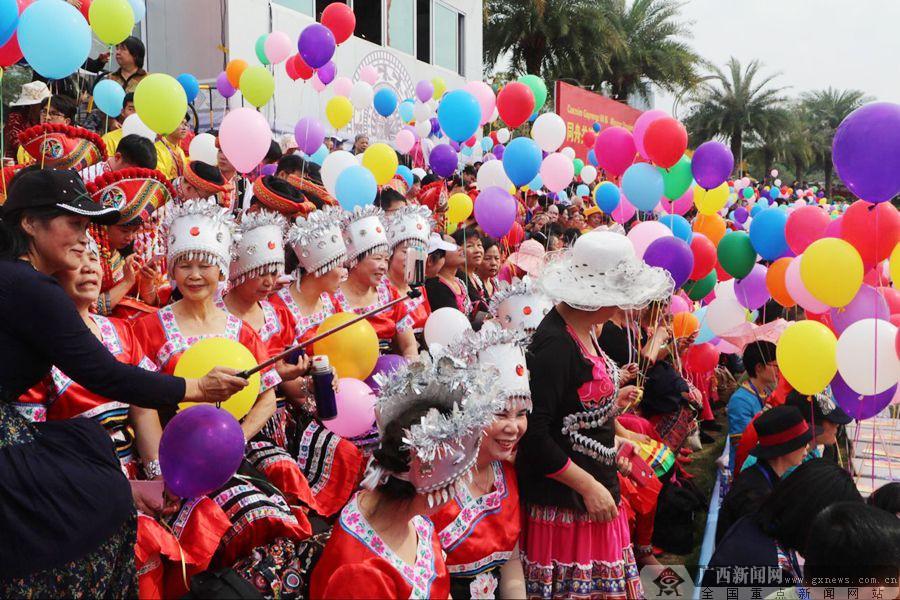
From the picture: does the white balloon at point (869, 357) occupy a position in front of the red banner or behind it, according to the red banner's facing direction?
in front

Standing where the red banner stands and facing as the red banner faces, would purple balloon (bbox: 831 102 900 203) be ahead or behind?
ahead

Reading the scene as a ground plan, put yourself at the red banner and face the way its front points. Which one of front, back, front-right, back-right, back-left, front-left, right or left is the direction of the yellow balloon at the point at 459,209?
front-right

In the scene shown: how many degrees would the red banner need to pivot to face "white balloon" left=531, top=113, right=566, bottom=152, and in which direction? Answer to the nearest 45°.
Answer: approximately 45° to its right

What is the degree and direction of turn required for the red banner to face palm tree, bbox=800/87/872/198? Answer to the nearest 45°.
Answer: approximately 90° to its left

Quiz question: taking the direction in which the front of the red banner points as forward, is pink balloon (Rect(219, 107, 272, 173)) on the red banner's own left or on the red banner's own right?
on the red banner's own right

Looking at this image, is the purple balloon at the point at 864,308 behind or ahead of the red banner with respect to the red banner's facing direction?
ahead

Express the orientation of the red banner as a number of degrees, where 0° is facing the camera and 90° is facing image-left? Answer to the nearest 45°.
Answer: approximately 315°

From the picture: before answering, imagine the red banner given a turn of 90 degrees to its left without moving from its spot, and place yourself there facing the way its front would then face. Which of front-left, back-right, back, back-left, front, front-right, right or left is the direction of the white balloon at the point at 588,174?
back-right
